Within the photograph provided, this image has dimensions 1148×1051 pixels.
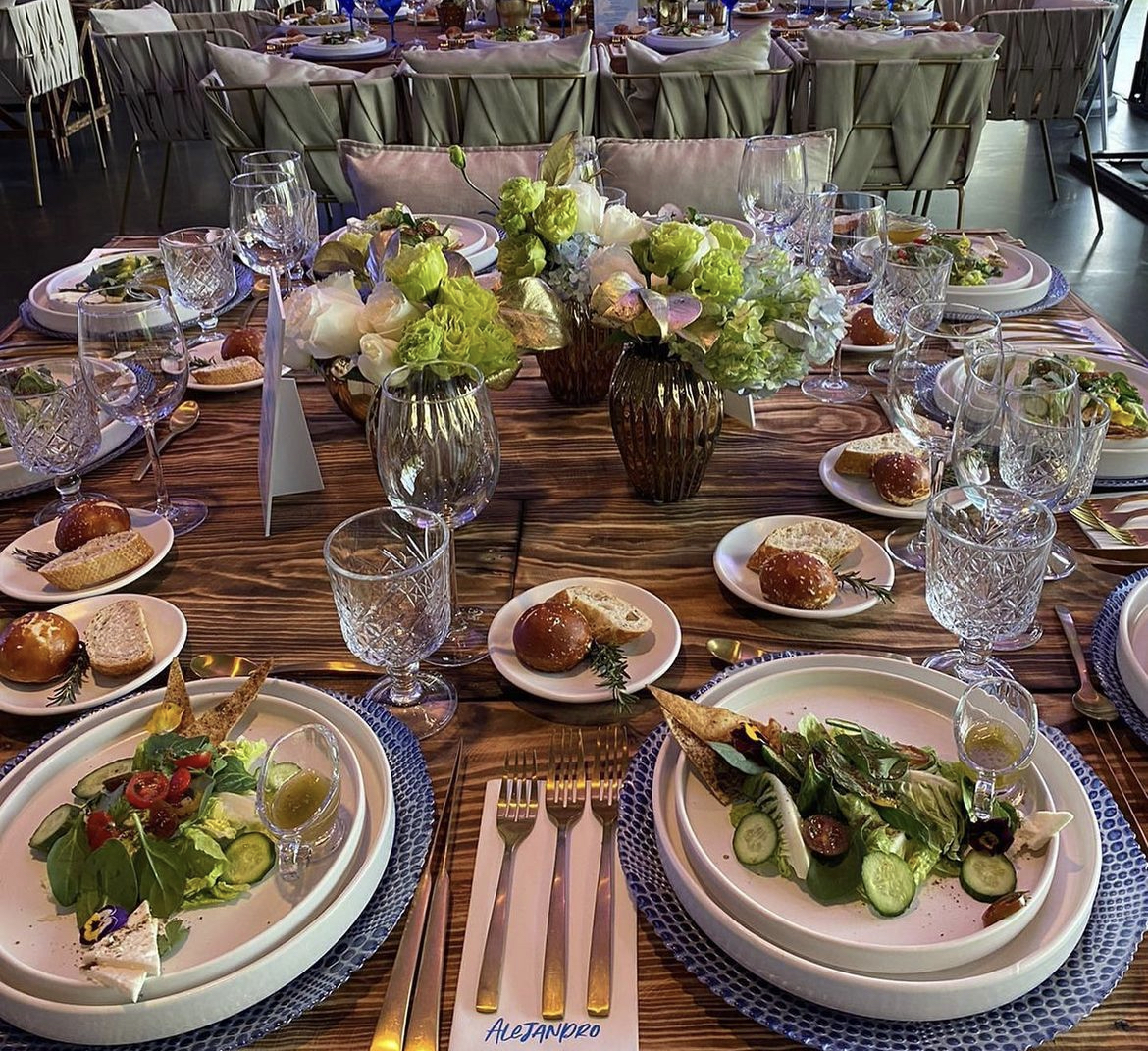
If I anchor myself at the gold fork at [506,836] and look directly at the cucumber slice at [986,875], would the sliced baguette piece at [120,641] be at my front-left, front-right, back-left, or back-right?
back-left

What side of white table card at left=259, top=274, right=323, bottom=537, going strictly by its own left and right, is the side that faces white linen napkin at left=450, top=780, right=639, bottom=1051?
left

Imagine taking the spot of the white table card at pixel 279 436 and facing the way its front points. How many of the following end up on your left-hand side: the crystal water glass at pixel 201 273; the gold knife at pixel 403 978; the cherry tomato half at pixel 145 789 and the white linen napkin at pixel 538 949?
3

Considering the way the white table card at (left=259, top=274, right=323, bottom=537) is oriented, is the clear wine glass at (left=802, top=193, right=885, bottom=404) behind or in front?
behind

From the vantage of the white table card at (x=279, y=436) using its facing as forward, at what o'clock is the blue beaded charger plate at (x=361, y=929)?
The blue beaded charger plate is roughly at 9 o'clock from the white table card.
